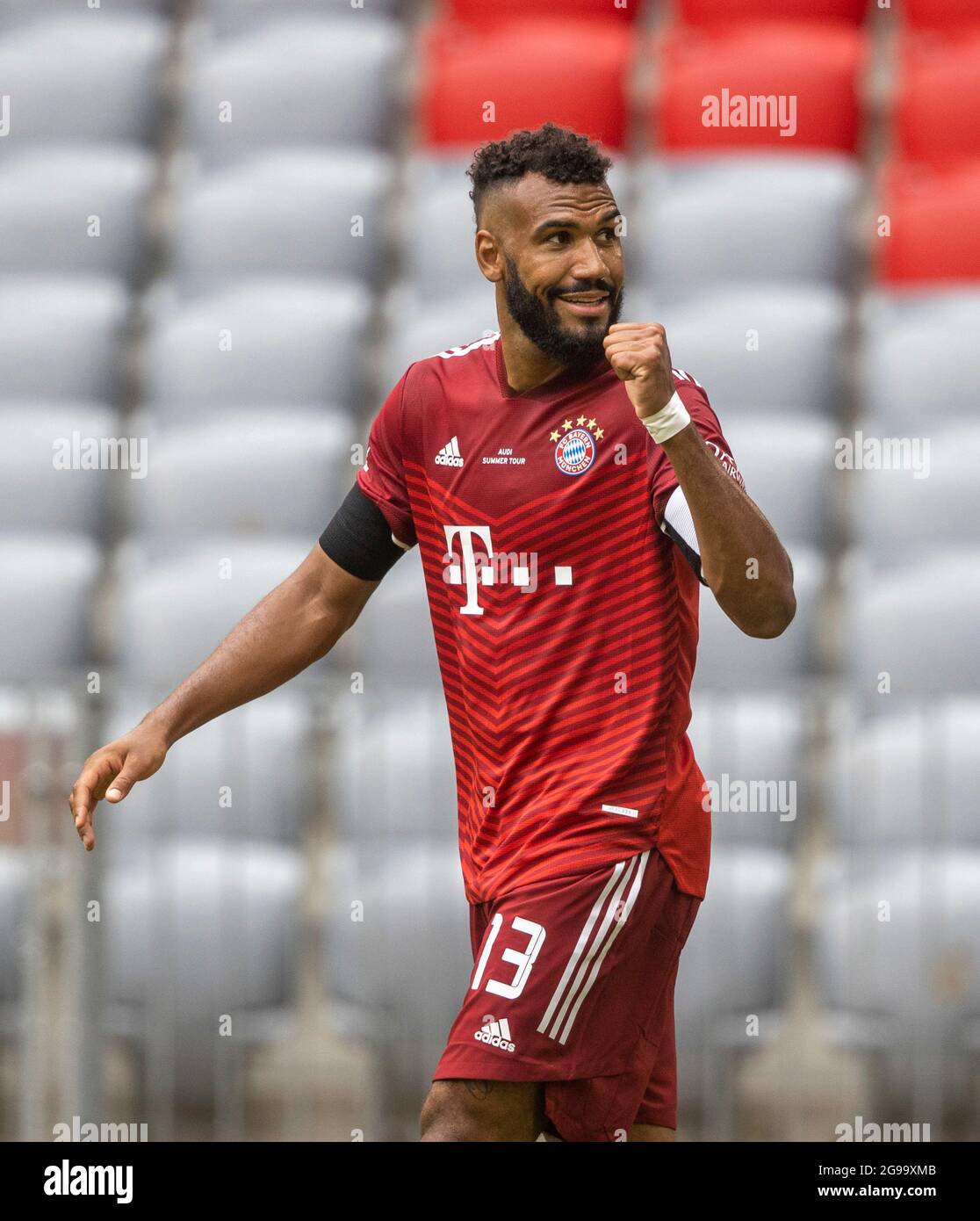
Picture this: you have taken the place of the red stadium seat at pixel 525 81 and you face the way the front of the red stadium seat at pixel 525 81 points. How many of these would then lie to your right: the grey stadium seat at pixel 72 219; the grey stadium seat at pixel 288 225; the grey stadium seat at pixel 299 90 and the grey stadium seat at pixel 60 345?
4

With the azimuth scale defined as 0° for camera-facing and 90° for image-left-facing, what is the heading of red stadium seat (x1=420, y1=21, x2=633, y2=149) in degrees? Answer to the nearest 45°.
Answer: approximately 0°

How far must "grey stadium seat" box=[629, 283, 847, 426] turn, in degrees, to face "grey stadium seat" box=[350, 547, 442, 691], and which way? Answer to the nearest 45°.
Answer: approximately 45° to its right

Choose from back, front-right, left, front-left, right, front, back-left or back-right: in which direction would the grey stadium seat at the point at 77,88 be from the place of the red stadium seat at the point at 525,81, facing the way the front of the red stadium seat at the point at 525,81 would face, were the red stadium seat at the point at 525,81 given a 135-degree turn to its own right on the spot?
front-left

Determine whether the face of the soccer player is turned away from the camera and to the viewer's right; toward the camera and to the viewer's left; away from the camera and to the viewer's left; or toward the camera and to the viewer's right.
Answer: toward the camera and to the viewer's right

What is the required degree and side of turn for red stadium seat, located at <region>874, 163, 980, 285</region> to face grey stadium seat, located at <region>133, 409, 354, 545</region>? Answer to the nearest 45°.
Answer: approximately 90° to its right

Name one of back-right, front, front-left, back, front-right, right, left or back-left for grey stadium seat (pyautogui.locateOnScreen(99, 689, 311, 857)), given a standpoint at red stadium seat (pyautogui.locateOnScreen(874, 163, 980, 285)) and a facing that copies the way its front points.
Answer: front-right

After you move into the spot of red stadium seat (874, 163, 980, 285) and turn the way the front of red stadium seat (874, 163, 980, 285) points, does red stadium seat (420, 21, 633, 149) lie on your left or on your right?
on your right
